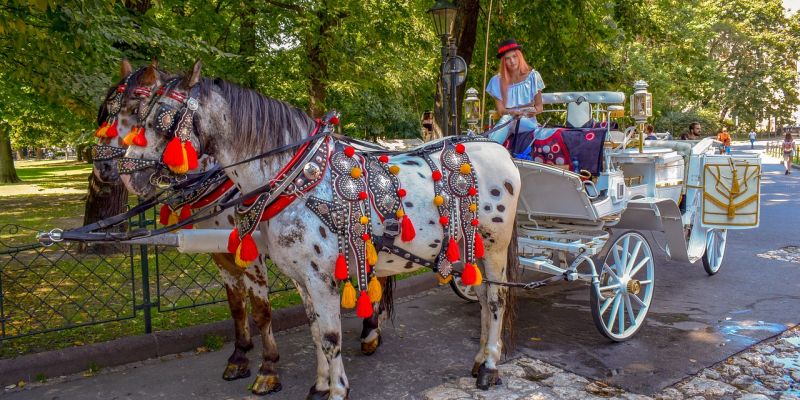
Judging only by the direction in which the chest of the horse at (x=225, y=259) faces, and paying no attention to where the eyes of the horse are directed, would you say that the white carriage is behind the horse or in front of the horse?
behind

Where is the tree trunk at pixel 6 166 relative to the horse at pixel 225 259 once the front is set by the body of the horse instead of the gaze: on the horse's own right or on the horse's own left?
on the horse's own right

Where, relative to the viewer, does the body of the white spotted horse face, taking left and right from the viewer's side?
facing to the left of the viewer

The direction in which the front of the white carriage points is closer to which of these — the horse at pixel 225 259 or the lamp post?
the horse

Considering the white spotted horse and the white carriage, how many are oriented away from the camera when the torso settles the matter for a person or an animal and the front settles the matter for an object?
0

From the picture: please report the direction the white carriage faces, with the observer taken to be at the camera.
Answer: facing the viewer and to the left of the viewer

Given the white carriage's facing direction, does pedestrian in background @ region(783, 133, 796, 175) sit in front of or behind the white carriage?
behind

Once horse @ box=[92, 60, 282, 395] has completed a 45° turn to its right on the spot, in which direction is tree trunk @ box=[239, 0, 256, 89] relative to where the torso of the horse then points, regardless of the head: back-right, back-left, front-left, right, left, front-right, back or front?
right

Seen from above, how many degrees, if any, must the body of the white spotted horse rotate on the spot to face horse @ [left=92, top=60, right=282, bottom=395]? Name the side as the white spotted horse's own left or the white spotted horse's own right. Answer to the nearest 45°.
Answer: approximately 45° to the white spotted horse's own right
